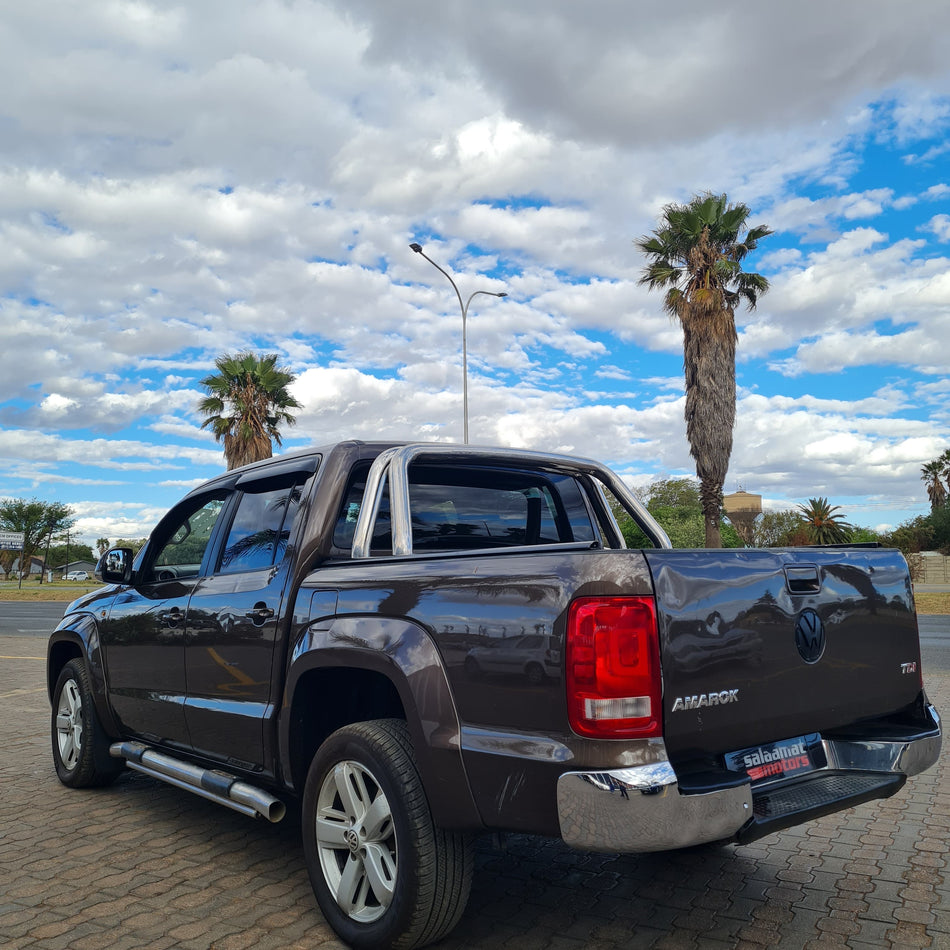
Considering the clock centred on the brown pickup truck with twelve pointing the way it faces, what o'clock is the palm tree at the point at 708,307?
The palm tree is roughly at 2 o'clock from the brown pickup truck.

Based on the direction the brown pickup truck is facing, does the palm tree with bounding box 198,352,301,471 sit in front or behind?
in front

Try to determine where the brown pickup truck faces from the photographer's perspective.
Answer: facing away from the viewer and to the left of the viewer
